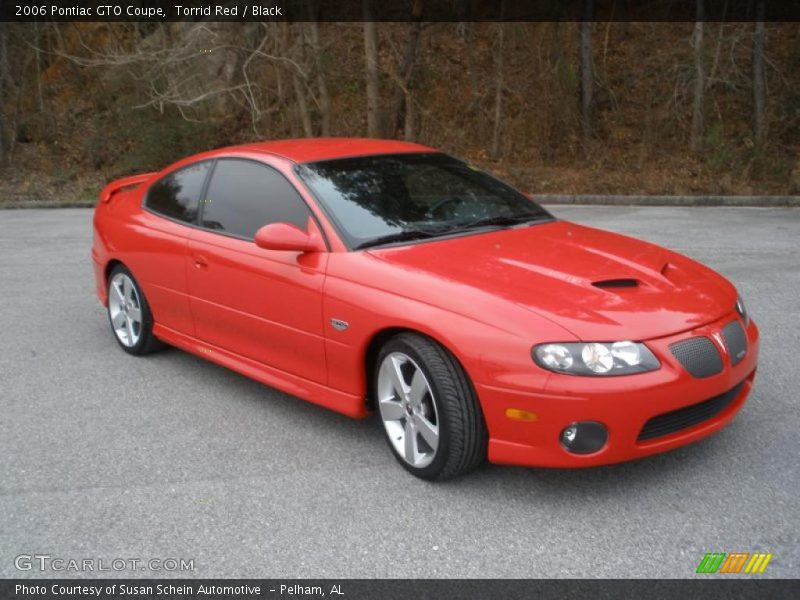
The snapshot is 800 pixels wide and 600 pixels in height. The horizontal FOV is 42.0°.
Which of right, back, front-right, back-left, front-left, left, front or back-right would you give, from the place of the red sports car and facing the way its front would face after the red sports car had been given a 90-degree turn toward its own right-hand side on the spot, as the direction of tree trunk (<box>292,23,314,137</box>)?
back-right

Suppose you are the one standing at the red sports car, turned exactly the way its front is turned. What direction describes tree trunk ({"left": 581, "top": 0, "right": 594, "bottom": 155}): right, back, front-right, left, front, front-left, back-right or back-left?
back-left

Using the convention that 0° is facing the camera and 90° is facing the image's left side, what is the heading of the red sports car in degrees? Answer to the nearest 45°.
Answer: approximately 315°

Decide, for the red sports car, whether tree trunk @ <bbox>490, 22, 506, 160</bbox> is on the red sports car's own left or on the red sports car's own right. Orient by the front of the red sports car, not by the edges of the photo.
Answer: on the red sports car's own left

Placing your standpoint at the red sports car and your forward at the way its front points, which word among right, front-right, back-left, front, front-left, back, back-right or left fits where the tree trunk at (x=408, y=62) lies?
back-left

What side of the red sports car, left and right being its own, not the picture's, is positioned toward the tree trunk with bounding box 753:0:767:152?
left
